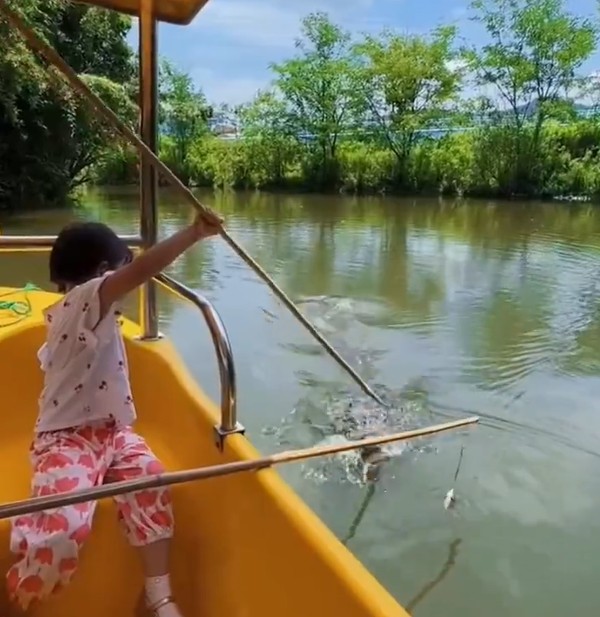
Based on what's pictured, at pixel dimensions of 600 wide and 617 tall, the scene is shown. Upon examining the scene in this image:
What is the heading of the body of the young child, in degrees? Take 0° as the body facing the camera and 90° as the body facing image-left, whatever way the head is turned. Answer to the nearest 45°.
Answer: approximately 225°

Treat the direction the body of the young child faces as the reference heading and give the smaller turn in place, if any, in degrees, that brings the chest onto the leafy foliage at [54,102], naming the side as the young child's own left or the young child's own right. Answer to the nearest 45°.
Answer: approximately 45° to the young child's own left

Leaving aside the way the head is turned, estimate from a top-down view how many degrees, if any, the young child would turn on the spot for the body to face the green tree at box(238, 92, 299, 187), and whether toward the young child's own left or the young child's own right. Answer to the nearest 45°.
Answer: approximately 45° to the young child's own left

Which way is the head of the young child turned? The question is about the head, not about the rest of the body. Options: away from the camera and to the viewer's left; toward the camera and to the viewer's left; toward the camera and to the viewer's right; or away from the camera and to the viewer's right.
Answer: away from the camera and to the viewer's right

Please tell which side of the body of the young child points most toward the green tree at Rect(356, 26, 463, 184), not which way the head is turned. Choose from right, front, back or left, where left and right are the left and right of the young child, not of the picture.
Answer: front

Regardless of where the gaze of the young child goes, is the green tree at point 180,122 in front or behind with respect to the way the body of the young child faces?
in front

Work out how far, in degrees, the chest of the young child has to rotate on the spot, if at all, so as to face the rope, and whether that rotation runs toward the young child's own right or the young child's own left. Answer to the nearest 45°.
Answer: approximately 45° to the young child's own left
